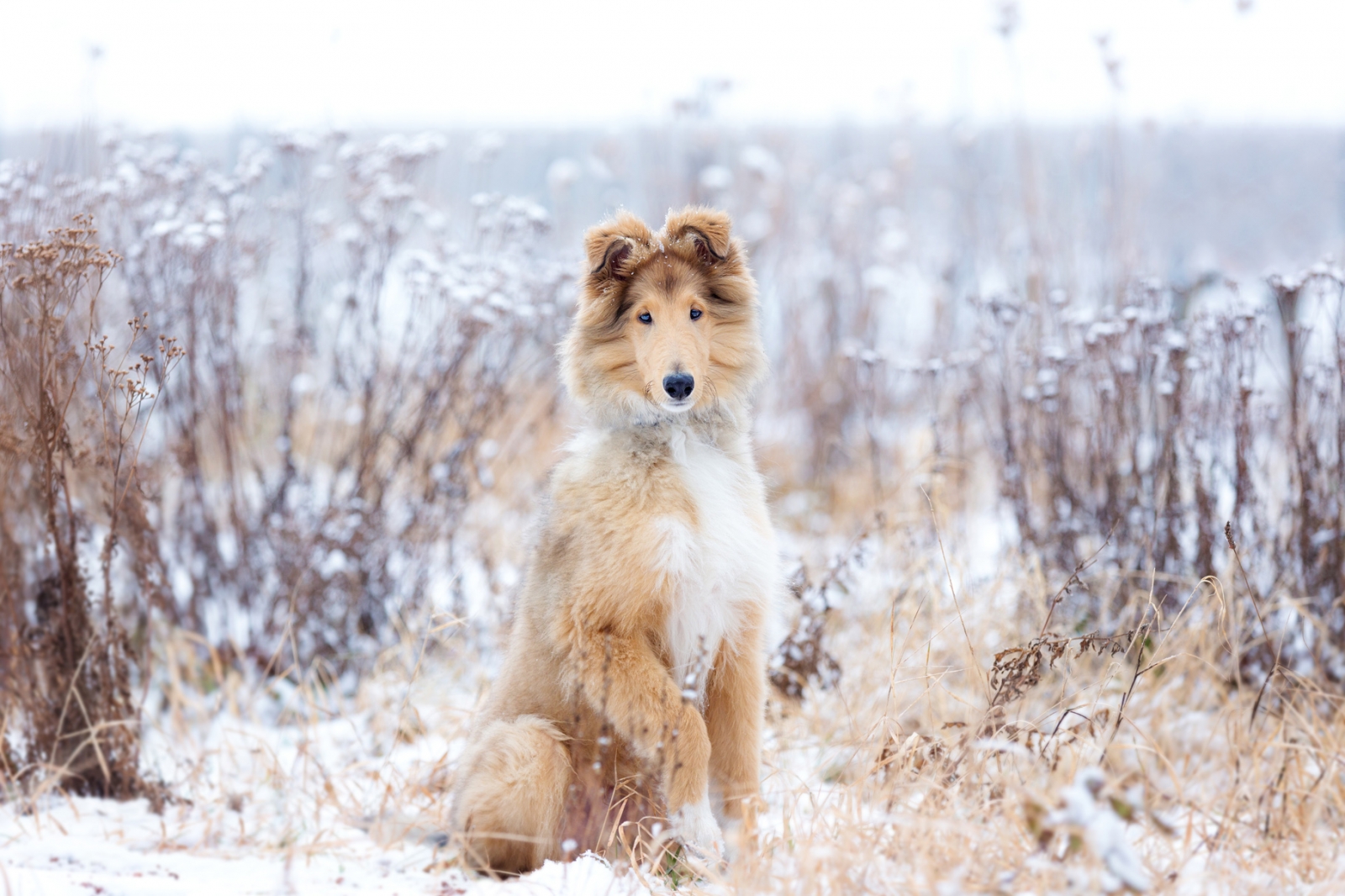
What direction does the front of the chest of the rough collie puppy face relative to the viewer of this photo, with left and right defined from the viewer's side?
facing the viewer and to the right of the viewer

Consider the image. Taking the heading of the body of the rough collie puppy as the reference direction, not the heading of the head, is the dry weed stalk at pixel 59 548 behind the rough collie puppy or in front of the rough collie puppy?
behind
